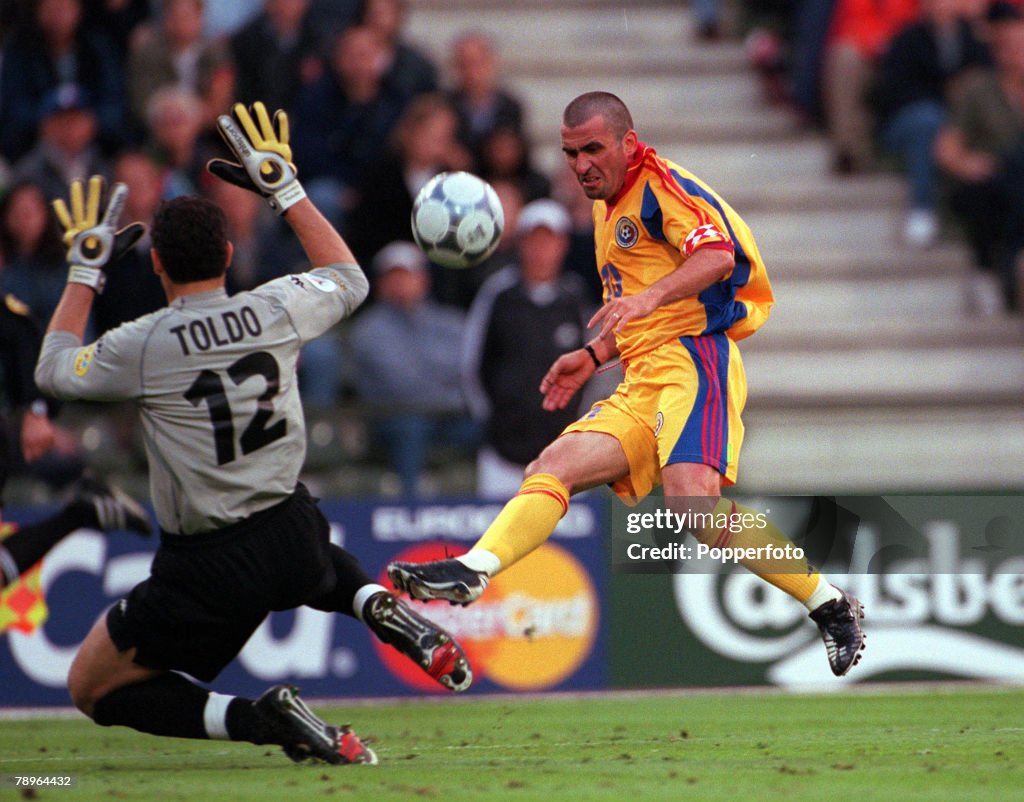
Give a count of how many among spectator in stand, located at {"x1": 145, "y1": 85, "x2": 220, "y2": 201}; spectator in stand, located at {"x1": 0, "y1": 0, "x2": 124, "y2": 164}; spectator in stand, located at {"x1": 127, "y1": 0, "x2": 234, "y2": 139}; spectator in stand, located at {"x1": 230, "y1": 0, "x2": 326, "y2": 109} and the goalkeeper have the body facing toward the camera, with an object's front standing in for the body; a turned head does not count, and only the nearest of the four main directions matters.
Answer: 4

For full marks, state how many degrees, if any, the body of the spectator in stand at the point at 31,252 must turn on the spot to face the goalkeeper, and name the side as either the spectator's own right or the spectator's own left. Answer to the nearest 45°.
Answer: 0° — they already face them

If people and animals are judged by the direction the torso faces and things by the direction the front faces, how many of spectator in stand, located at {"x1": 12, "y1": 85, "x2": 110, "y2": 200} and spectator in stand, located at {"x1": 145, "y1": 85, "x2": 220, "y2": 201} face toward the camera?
2

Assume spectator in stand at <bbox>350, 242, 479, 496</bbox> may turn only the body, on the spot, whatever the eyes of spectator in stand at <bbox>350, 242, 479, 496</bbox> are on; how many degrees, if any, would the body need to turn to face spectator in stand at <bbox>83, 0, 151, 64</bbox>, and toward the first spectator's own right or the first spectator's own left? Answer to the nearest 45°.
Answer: approximately 135° to the first spectator's own right

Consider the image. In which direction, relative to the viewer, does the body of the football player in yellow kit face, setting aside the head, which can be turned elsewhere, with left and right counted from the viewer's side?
facing the viewer and to the left of the viewer

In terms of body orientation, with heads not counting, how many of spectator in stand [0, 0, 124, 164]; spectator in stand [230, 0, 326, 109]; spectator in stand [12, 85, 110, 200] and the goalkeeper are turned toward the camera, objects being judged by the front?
3

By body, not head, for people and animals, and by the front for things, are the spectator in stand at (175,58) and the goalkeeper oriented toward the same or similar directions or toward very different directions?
very different directions

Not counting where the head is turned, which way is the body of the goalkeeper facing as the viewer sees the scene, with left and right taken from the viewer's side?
facing away from the viewer

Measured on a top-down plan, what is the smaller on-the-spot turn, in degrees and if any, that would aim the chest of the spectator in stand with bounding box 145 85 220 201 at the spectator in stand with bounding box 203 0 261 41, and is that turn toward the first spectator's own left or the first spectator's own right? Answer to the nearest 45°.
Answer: approximately 180°

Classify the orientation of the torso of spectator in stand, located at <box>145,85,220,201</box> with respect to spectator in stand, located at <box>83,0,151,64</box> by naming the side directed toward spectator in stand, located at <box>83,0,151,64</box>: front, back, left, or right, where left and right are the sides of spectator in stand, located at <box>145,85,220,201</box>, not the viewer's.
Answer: back
